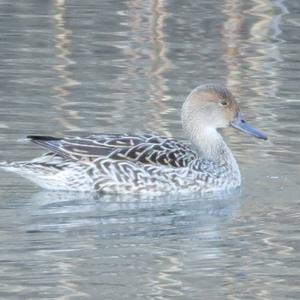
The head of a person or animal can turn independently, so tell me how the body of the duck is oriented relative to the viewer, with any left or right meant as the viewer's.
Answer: facing to the right of the viewer
